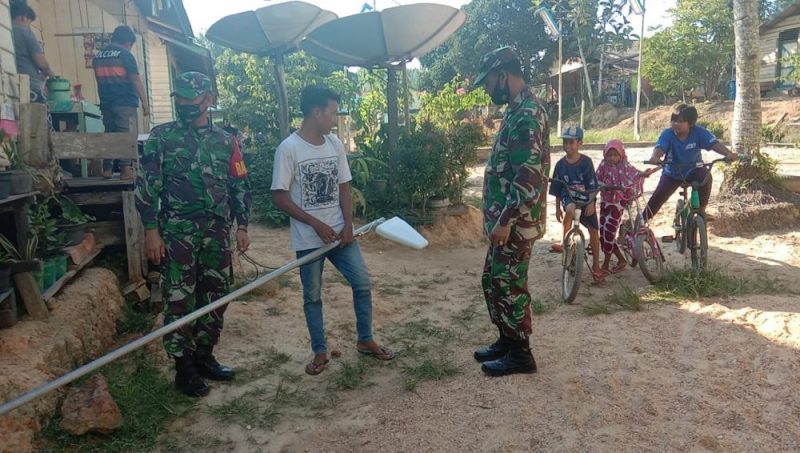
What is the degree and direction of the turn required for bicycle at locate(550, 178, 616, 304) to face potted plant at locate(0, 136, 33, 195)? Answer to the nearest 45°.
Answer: approximately 45° to its right

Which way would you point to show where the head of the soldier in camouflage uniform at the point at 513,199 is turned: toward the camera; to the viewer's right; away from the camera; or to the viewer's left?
to the viewer's left

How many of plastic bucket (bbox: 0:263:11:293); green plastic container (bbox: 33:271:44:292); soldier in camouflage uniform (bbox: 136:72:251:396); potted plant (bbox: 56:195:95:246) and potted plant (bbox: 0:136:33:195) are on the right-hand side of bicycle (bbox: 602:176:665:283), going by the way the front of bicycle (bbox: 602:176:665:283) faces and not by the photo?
5

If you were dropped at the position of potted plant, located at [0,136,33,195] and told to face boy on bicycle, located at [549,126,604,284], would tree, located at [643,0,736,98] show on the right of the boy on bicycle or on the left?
left

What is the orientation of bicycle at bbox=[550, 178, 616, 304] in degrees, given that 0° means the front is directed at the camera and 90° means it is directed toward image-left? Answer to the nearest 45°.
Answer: approximately 0°

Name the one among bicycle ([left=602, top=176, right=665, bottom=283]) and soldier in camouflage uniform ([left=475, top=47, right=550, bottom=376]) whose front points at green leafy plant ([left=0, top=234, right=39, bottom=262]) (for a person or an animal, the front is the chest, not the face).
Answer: the soldier in camouflage uniform

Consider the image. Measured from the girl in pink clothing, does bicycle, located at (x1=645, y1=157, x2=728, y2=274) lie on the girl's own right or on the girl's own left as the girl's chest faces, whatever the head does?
on the girl's own left

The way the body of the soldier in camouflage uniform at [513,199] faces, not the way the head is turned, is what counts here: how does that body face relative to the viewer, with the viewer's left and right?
facing to the left of the viewer

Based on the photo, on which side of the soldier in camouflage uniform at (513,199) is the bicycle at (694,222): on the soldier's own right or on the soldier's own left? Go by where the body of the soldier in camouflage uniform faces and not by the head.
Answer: on the soldier's own right
